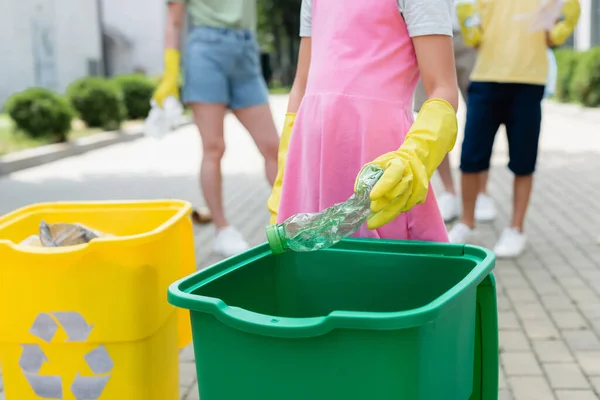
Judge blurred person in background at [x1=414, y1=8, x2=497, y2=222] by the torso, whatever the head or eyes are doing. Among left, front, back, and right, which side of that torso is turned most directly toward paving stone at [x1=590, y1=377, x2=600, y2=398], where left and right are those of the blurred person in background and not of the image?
front

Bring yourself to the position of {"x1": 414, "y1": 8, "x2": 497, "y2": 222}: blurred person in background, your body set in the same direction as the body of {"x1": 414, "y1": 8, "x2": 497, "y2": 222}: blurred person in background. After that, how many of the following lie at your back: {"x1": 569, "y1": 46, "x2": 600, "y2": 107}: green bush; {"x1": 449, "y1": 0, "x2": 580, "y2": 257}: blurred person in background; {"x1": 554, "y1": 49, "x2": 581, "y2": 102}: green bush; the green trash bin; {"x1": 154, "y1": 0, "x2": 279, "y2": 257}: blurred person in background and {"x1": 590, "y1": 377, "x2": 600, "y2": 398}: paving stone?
2

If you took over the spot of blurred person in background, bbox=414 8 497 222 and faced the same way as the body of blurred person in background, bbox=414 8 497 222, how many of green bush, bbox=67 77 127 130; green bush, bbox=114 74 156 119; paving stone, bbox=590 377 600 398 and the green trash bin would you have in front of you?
2

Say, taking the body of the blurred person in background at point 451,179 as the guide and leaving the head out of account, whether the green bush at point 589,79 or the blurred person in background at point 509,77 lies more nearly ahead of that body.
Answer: the blurred person in background

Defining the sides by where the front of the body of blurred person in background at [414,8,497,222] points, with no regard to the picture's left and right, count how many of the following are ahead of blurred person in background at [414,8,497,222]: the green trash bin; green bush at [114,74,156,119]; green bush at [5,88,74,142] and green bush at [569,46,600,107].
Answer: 1

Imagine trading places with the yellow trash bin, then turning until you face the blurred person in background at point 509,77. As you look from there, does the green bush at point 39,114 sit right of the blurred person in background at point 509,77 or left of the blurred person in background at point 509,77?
left

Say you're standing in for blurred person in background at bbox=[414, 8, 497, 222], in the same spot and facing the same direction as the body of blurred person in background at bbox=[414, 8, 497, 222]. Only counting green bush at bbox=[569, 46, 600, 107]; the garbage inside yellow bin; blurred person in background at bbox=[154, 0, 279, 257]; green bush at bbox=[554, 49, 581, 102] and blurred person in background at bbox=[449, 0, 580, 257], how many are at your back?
2

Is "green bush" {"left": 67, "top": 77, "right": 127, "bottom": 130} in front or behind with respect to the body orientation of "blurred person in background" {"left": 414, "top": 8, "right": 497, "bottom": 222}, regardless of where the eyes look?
behind

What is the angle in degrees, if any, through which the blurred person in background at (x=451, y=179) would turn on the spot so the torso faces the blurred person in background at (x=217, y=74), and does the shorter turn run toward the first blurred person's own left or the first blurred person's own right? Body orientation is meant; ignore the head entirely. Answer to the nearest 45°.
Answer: approximately 45° to the first blurred person's own right

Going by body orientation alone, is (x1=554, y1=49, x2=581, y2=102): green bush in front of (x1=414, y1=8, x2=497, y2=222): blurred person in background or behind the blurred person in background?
behind

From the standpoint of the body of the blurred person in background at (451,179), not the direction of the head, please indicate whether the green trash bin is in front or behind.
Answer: in front

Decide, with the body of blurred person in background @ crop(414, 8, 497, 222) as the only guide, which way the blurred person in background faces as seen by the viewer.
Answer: toward the camera

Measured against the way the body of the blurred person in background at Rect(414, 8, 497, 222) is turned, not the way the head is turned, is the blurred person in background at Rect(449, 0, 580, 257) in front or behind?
in front

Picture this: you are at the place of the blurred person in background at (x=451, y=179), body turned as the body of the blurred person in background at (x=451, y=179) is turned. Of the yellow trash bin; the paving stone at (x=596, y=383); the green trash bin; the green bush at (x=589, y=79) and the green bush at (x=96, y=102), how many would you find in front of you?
3

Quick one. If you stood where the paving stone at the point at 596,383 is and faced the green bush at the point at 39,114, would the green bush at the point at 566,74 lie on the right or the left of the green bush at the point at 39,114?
right

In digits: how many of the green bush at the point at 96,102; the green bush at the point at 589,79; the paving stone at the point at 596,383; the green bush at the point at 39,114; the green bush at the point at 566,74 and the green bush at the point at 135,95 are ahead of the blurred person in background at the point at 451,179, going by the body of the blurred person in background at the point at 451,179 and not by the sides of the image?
1

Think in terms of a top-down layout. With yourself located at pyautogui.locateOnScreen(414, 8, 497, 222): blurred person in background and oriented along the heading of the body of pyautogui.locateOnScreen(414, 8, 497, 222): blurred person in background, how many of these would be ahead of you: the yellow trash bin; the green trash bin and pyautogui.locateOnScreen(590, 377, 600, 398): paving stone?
3

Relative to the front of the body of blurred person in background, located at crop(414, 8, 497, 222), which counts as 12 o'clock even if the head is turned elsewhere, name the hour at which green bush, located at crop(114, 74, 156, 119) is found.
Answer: The green bush is roughly at 5 o'clock from the blurred person in background.

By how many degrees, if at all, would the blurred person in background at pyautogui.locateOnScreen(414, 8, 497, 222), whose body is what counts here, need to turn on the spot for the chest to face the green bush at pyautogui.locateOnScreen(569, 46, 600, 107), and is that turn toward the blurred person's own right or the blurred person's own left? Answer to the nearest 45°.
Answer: approximately 180°
